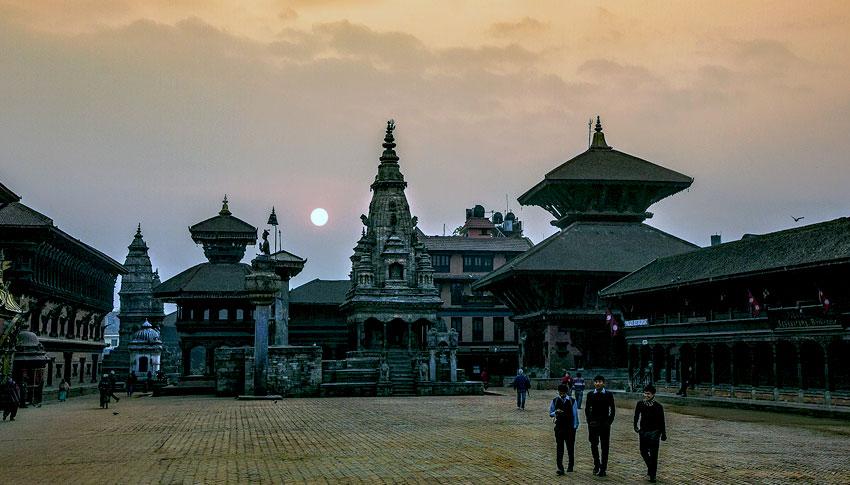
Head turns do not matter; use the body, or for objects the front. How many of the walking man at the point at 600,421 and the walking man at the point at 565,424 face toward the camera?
2

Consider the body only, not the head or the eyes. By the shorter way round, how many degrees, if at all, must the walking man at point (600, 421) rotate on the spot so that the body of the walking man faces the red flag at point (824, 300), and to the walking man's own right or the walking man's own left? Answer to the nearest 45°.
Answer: approximately 135° to the walking man's own left

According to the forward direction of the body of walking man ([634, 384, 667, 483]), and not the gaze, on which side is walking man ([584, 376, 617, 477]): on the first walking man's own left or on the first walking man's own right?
on the first walking man's own right

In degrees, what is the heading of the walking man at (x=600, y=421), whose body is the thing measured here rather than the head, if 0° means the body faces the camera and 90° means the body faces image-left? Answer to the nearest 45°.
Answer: approximately 0°

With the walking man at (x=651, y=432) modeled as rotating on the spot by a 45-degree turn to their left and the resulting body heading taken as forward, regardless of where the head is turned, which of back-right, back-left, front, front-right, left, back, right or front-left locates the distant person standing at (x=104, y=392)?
back

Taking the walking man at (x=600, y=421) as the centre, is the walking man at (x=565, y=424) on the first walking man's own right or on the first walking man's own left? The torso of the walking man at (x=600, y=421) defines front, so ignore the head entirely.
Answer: on the first walking man's own right

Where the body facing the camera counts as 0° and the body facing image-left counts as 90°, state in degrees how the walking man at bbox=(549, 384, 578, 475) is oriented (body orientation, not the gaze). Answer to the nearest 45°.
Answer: approximately 0°

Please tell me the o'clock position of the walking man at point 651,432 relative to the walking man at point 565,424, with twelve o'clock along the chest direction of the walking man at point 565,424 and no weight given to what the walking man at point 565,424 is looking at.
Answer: the walking man at point 651,432 is roughly at 10 o'clock from the walking man at point 565,424.

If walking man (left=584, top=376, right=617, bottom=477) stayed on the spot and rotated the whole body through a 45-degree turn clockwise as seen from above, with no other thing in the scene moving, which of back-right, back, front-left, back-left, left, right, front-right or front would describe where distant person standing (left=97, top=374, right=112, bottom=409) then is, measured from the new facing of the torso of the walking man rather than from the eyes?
right

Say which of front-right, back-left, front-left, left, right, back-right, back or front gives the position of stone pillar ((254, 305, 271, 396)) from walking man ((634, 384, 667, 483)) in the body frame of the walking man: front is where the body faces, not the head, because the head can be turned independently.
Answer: back-right

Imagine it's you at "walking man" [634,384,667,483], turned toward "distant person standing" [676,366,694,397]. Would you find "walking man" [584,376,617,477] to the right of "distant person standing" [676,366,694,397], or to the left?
left

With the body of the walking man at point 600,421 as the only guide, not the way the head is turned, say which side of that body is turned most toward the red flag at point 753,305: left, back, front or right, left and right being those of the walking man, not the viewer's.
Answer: back
